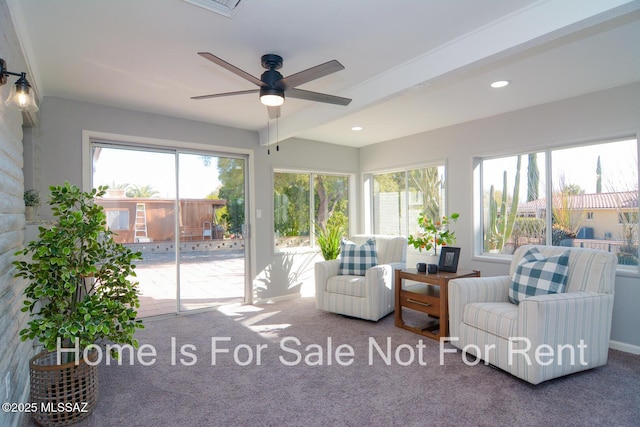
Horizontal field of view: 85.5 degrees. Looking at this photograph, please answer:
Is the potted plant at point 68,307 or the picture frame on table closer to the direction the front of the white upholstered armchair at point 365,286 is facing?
the potted plant

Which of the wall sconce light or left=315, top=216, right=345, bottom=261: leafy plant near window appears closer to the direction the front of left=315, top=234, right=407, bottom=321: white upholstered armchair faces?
the wall sconce light

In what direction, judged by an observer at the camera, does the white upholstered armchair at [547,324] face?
facing the viewer and to the left of the viewer

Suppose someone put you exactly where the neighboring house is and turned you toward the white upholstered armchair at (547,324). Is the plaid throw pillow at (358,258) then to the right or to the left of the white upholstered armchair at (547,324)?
right

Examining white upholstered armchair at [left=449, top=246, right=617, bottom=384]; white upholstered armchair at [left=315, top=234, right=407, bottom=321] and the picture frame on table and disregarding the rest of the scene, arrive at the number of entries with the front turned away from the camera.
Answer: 0

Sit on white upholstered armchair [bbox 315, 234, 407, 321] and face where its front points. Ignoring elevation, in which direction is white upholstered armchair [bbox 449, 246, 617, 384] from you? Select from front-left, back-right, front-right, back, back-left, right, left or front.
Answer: left

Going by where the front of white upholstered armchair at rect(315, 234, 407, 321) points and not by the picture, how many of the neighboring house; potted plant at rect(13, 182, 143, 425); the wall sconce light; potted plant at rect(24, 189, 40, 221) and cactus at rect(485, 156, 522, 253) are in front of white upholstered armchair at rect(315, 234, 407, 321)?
3

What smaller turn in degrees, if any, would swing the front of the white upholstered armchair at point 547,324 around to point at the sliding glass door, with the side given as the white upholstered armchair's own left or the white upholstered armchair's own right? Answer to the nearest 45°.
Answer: approximately 45° to the white upholstered armchair's own right

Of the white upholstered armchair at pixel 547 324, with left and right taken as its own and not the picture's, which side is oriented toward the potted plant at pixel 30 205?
front

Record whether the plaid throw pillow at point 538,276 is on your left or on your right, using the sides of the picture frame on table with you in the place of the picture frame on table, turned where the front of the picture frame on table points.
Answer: on your left
